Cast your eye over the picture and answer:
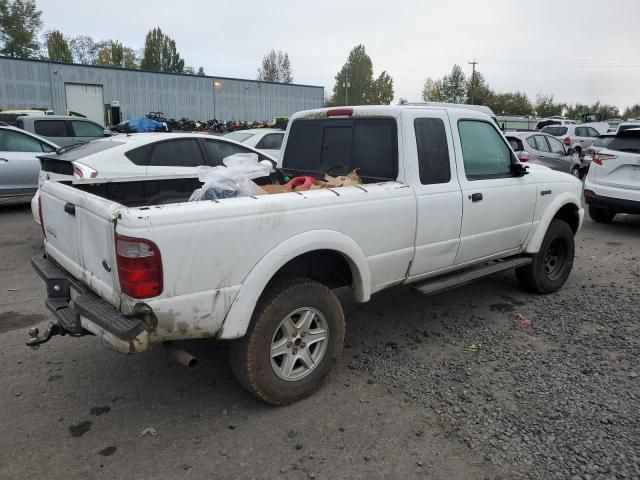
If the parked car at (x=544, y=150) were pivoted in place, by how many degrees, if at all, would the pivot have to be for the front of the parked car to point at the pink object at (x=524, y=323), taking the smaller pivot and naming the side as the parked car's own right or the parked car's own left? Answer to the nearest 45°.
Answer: approximately 135° to the parked car's own right

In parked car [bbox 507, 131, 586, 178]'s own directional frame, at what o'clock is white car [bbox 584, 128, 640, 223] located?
The white car is roughly at 4 o'clock from the parked car.

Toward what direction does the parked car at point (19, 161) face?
to the viewer's right

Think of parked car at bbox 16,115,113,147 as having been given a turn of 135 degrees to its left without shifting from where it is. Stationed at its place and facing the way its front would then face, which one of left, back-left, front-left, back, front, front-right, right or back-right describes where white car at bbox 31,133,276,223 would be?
back-left

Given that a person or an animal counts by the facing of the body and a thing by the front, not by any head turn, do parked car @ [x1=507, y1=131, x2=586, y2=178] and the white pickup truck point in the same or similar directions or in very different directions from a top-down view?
same or similar directions

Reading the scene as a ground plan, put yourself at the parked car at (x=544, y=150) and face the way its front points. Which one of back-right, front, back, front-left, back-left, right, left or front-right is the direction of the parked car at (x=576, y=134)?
front-left

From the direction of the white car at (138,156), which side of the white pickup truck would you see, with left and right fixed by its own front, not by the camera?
left

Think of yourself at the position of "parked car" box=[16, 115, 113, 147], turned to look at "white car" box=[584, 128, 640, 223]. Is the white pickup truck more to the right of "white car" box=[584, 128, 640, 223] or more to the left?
right

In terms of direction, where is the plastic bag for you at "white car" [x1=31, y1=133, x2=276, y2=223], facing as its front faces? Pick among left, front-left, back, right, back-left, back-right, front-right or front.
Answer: back-right

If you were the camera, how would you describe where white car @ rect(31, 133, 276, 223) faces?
facing away from the viewer and to the right of the viewer

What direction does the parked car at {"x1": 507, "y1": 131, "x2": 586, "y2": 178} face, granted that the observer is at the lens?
facing away from the viewer and to the right of the viewer
